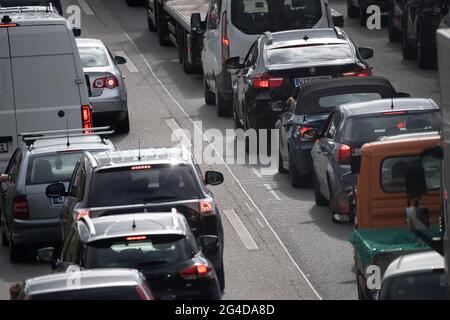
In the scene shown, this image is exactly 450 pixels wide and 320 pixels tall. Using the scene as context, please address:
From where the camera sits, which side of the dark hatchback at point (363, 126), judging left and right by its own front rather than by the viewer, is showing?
back

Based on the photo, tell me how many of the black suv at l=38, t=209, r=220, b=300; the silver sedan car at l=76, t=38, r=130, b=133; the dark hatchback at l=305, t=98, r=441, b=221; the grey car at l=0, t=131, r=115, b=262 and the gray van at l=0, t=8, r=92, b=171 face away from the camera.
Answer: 5

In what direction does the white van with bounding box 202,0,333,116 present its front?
away from the camera

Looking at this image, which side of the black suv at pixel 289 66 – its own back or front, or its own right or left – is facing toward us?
back

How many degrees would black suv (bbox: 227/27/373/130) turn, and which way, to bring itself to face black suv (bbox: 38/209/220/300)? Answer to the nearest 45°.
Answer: approximately 180°

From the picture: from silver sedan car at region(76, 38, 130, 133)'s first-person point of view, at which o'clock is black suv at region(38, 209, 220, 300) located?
The black suv is roughly at 6 o'clock from the silver sedan car.

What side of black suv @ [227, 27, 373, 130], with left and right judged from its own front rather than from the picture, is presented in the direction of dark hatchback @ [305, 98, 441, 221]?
back

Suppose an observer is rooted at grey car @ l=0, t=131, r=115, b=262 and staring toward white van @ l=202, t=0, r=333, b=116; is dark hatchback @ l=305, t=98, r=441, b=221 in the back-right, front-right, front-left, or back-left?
front-right

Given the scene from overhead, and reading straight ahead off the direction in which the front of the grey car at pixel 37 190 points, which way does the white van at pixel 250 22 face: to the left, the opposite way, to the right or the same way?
the same way

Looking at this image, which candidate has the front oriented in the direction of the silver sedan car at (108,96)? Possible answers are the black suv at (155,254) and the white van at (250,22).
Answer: the black suv

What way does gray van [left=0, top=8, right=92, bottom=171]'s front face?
away from the camera

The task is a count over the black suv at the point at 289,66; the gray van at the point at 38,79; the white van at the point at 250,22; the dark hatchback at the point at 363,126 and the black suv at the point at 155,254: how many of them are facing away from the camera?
5

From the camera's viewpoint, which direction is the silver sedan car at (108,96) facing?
away from the camera

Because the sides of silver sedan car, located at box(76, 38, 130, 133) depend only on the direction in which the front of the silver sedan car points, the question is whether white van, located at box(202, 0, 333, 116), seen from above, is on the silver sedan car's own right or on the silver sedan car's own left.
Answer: on the silver sedan car's own right

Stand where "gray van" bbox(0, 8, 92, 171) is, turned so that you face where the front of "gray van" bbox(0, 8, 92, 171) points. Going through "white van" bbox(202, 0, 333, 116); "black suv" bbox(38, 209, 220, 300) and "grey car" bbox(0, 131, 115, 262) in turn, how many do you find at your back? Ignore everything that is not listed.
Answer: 2

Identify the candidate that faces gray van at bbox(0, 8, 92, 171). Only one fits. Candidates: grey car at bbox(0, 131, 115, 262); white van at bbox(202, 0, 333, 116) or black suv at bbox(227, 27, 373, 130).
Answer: the grey car

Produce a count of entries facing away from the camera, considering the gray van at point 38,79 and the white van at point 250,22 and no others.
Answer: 2

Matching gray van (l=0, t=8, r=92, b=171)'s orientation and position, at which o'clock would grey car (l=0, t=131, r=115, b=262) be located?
The grey car is roughly at 6 o'clock from the gray van.

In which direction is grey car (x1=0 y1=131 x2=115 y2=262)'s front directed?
away from the camera

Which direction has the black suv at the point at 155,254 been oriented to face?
away from the camera
